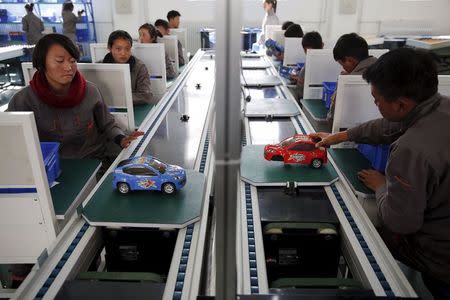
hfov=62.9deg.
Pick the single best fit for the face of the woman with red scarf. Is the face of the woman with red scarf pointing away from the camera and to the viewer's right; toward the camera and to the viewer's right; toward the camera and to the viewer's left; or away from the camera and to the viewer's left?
toward the camera and to the viewer's right

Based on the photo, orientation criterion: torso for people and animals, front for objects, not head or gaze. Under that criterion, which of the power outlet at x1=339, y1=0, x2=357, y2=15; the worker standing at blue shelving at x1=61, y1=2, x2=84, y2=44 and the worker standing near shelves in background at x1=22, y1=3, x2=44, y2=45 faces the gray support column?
the power outlet

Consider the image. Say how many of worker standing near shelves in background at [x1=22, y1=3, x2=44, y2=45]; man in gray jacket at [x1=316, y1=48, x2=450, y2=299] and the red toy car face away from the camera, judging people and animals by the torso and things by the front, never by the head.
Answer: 1

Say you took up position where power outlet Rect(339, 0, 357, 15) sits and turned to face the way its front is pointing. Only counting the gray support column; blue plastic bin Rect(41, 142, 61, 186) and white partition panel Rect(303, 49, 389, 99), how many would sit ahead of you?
3

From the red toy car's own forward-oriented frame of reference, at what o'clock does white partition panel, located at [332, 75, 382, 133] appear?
The white partition panel is roughly at 4 o'clock from the red toy car.

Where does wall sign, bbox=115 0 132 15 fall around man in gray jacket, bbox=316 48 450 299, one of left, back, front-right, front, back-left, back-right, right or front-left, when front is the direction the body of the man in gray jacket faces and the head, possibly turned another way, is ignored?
front-right

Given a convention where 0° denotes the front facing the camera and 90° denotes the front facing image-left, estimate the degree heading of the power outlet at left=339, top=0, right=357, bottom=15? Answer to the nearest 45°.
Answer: approximately 0°

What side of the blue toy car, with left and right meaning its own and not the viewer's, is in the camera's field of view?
right

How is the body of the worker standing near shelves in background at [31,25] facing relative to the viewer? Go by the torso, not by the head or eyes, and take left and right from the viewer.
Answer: facing away from the viewer

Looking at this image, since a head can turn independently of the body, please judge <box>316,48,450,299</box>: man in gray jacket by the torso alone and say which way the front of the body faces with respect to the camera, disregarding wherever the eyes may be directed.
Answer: to the viewer's left

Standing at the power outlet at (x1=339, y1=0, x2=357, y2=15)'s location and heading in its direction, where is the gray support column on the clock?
The gray support column is roughly at 12 o'clock from the power outlet.
